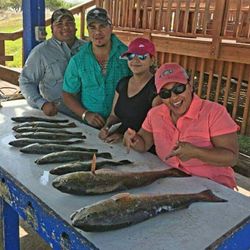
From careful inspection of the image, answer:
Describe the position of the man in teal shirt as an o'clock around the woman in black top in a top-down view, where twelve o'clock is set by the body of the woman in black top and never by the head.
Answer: The man in teal shirt is roughly at 3 o'clock from the woman in black top.

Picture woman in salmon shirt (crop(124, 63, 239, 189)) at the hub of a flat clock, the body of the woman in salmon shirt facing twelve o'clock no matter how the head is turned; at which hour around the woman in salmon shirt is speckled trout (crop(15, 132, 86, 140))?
The speckled trout is roughly at 2 o'clock from the woman in salmon shirt.

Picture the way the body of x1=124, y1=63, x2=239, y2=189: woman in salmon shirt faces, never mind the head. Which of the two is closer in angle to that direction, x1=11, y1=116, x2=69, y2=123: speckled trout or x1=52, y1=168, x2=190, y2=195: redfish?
the redfish

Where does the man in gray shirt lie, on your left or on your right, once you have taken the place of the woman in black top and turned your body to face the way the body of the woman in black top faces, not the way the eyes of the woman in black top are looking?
on your right

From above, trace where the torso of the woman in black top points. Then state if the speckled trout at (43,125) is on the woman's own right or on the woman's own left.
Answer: on the woman's own right

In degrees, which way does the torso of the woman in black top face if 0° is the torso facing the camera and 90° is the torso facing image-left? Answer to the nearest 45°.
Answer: approximately 45°

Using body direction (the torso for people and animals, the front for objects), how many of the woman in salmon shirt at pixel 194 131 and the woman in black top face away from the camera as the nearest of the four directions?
0

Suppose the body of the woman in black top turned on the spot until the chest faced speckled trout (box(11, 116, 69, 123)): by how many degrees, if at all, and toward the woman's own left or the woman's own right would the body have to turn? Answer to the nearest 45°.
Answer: approximately 45° to the woman's own right

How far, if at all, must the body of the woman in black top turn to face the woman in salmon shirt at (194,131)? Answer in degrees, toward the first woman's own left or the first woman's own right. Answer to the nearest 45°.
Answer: approximately 90° to the first woman's own left

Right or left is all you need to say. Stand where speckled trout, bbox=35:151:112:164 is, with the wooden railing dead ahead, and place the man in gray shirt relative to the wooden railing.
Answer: left
